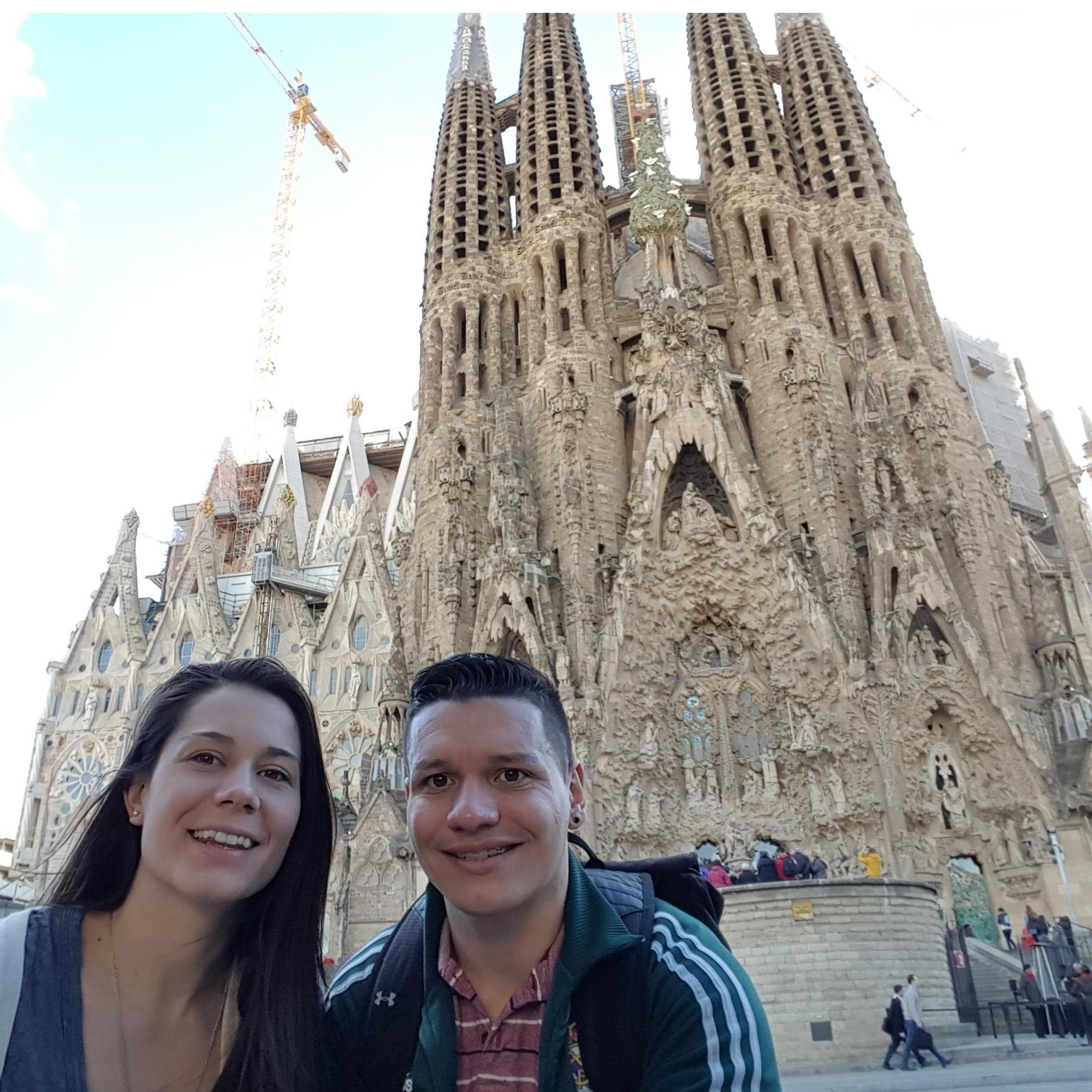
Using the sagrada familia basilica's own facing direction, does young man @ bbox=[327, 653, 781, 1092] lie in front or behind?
in front

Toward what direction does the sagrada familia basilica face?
toward the camera
